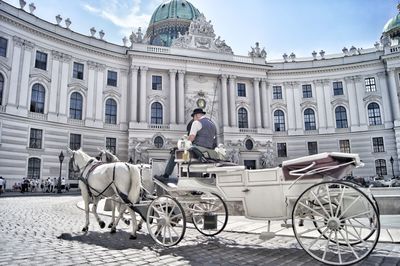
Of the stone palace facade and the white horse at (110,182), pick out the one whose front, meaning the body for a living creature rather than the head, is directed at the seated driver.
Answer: the stone palace facade

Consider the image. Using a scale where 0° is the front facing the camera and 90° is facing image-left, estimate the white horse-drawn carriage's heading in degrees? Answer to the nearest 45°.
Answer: approximately 90°

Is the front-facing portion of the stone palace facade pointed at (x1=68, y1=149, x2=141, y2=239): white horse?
yes

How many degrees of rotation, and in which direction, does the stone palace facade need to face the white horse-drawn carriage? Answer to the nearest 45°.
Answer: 0° — it already faces it

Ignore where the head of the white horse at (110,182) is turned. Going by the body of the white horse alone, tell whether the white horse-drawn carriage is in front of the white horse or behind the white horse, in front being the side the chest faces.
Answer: behind

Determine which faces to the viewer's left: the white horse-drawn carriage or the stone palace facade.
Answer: the white horse-drawn carriage

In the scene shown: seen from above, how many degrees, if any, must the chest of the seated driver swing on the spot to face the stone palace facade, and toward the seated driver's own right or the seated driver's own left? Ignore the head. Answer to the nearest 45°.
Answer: approximately 45° to the seated driver's own right

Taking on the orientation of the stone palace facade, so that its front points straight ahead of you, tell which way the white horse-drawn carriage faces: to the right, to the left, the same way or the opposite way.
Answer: to the right

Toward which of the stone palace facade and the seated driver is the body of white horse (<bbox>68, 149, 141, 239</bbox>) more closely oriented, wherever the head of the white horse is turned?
the stone palace facade

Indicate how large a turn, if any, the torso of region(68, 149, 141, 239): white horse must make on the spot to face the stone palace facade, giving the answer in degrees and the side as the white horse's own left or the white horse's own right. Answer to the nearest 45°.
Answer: approximately 45° to the white horse's own right

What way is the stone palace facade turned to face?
toward the camera

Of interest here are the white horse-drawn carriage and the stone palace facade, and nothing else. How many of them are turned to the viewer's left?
1

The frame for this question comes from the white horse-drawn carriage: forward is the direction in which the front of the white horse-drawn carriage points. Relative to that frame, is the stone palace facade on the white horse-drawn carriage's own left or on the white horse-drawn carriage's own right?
on the white horse-drawn carriage's own right

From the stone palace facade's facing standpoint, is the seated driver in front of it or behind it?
in front

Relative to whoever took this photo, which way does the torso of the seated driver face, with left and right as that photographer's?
facing away from the viewer and to the left of the viewer

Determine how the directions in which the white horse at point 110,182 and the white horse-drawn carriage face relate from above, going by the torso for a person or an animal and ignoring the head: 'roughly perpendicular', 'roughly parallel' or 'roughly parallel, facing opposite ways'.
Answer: roughly parallel

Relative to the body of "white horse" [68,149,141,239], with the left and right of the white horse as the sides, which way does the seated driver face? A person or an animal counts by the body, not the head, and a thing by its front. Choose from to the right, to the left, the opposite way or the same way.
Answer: the same way
